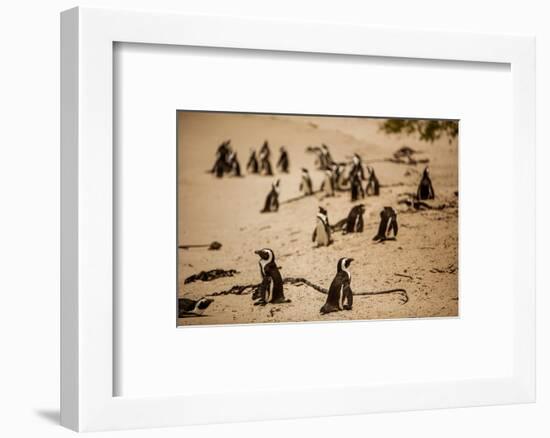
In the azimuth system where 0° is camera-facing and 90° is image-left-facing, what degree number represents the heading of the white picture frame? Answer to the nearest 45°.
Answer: approximately 315°
